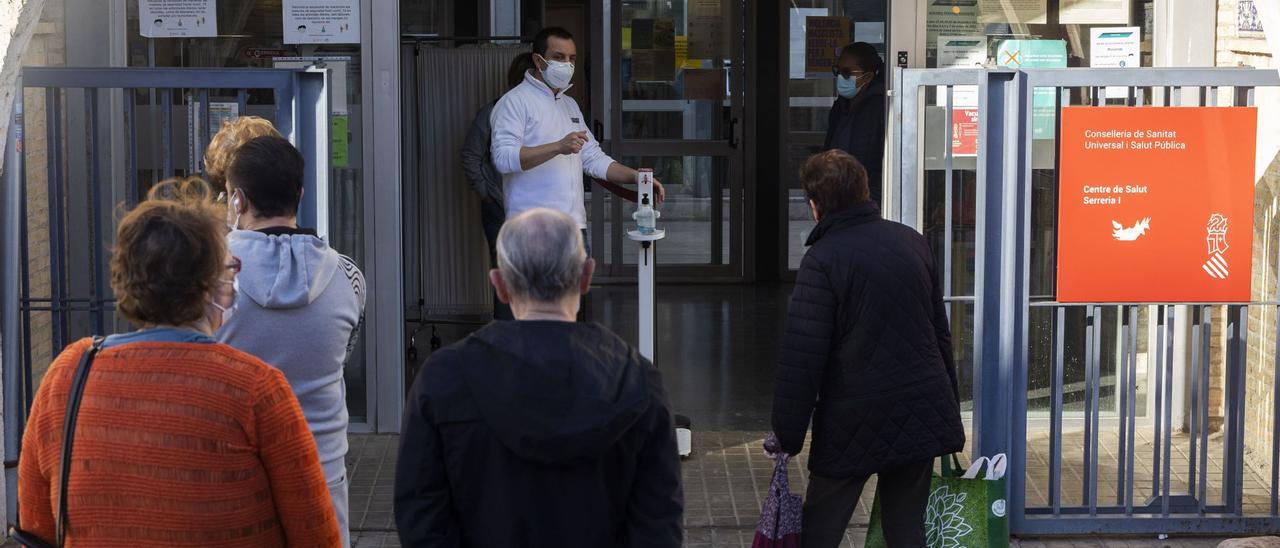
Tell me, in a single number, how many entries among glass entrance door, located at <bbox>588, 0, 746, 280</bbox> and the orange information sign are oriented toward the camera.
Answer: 2

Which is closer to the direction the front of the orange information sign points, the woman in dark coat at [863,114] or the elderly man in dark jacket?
the elderly man in dark jacket

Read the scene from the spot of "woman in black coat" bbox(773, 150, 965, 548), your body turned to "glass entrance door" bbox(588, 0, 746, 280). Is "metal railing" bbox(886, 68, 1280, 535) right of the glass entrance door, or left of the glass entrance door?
right

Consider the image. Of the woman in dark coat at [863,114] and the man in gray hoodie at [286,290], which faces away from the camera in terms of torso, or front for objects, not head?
the man in gray hoodie

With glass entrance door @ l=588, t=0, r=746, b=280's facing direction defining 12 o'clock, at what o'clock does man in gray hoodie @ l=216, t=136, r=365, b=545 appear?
The man in gray hoodie is roughly at 12 o'clock from the glass entrance door.

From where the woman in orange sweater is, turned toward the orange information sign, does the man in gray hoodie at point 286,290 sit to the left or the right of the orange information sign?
left

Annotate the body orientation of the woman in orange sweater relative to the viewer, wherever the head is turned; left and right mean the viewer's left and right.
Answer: facing away from the viewer

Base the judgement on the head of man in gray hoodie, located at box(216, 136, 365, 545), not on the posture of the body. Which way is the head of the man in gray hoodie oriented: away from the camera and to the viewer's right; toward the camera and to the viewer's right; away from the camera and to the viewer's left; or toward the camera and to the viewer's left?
away from the camera and to the viewer's left

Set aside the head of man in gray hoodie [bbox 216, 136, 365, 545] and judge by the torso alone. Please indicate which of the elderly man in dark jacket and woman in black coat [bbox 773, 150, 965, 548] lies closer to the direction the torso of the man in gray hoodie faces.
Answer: the woman in black coat

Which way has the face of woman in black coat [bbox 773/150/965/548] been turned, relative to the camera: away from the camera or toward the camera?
away from the camera

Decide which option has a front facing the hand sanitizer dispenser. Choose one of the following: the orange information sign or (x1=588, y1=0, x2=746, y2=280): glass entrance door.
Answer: the glass entrance door

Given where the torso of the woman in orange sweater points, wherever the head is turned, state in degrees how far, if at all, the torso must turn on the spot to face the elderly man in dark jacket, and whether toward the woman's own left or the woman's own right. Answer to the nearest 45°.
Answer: approximately 90° to the woman's own right

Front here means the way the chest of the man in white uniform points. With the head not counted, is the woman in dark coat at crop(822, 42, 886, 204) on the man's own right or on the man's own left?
on the man's own left

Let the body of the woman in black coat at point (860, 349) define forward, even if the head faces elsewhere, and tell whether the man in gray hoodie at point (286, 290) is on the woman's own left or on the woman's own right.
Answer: on the woman's own left

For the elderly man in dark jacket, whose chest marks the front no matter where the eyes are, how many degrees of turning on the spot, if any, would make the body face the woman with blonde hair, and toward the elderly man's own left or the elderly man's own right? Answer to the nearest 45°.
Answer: approximately 45° to the elderly man's own left
